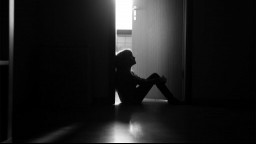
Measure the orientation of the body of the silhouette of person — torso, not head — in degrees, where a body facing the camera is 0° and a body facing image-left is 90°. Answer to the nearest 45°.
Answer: approximately 270°

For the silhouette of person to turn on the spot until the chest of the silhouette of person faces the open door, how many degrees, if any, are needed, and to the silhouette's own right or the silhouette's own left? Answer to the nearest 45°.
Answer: approximately 45° to the silhouette's own left
